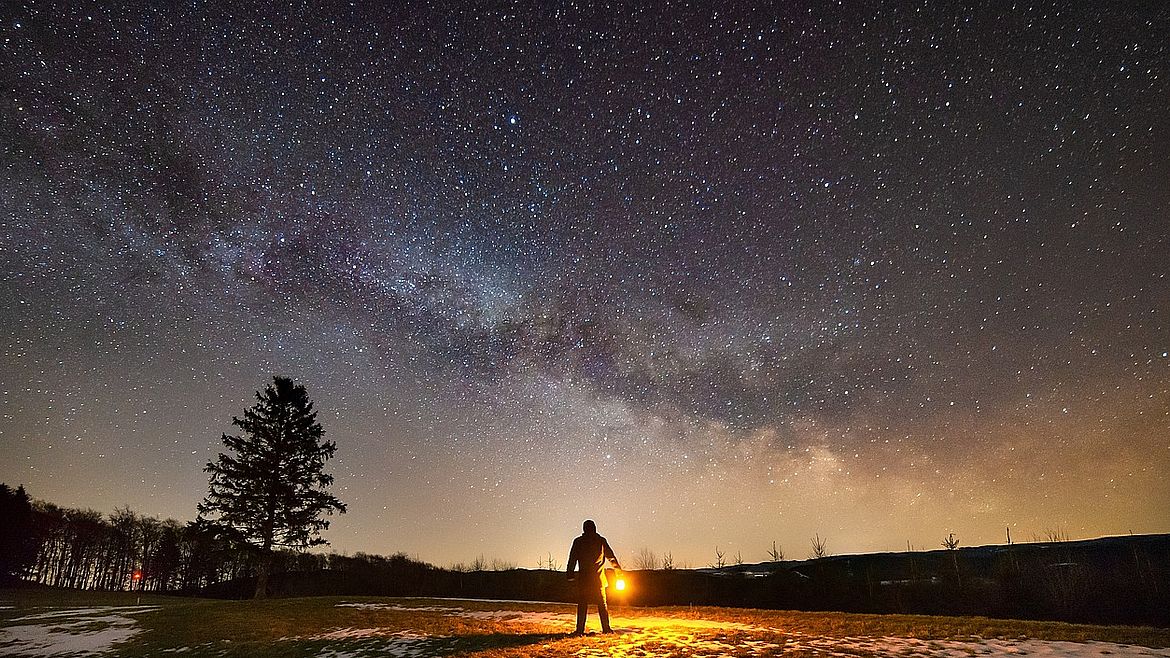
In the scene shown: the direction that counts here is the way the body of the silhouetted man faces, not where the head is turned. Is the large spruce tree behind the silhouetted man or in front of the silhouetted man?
in front

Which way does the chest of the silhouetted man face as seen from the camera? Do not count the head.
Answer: away from the camera
